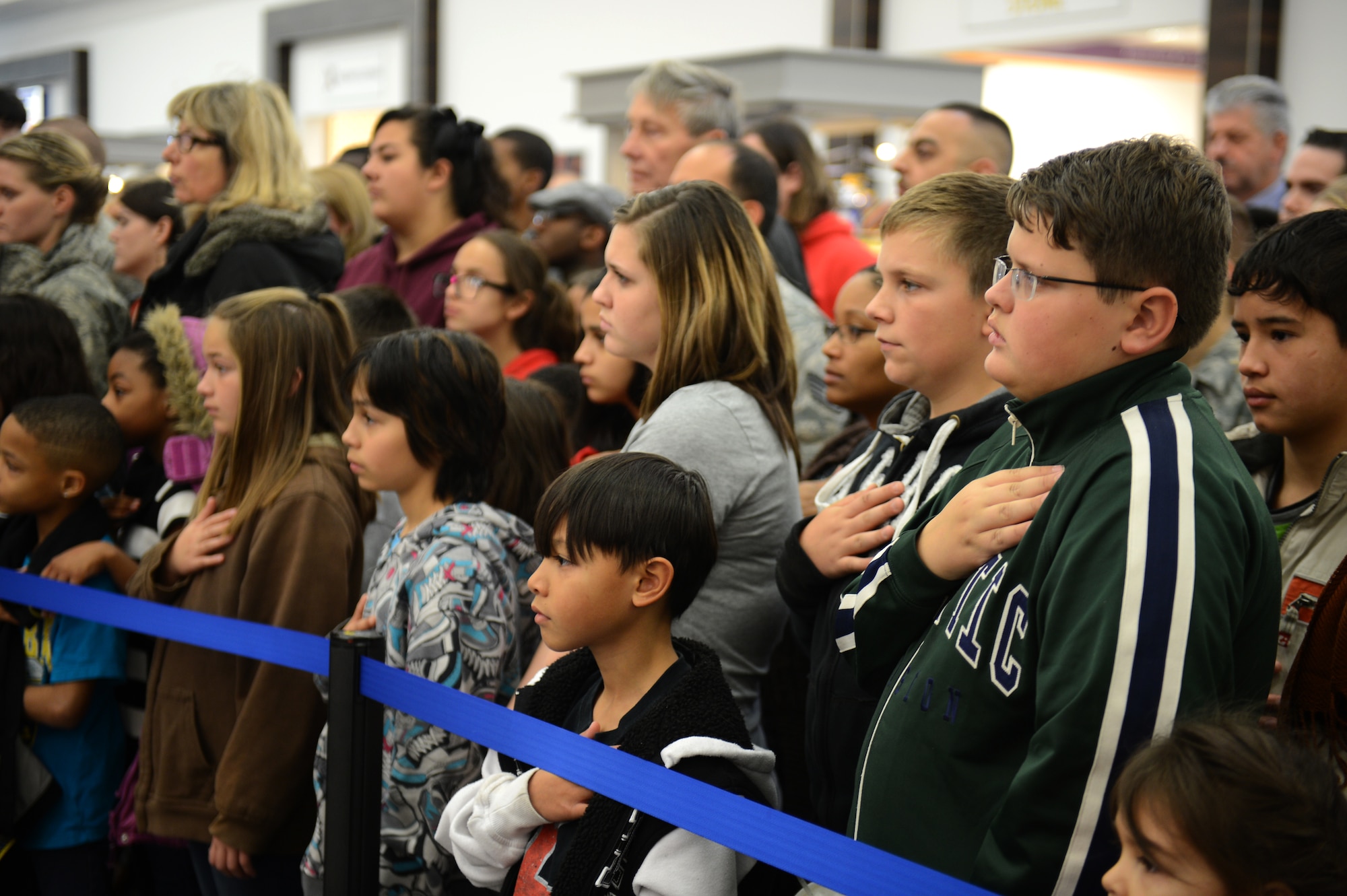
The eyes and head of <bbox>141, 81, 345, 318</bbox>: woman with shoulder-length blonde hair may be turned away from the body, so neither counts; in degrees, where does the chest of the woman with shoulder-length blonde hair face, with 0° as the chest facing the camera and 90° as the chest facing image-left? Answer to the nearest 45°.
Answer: approximately 90°

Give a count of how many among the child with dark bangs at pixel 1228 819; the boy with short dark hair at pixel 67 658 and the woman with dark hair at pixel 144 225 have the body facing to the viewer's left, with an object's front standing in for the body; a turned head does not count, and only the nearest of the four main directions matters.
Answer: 3

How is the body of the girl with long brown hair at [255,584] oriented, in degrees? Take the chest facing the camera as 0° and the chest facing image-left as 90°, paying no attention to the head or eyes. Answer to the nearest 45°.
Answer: approximately 90°

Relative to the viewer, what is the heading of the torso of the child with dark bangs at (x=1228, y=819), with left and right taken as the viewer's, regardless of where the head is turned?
facing to the left of the viewer

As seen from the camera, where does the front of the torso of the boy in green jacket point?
to the viewer's left

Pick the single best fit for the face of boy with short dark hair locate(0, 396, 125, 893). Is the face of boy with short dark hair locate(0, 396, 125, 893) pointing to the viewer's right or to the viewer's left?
to the viewer's left

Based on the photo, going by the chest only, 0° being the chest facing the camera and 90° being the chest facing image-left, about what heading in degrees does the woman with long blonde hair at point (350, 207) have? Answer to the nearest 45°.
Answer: approximately 90°

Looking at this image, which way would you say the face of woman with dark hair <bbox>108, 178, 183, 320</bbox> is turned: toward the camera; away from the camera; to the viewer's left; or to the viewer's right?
to the viewer's left

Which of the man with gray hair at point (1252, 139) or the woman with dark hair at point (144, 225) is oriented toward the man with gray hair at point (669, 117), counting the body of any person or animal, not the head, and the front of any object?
the man with gray hair at point (1252, 139)

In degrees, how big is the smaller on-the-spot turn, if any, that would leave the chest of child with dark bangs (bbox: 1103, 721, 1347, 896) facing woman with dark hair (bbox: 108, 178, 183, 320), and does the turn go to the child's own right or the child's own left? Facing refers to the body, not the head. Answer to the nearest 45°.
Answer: approximately 45° to the child's own right

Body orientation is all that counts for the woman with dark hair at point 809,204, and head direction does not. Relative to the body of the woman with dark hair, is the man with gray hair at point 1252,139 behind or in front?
behind
